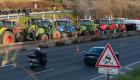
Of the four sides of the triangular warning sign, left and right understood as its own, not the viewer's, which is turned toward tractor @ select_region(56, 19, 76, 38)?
back

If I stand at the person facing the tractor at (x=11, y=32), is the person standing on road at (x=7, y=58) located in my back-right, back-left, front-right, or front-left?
front-left

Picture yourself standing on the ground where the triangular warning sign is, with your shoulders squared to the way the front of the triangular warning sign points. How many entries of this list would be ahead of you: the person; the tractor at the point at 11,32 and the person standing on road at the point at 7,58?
0

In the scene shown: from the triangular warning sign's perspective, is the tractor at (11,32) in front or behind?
behind

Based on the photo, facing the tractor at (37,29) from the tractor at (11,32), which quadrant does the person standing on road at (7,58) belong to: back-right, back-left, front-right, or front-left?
back-right

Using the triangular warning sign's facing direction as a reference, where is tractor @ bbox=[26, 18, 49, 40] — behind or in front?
behind

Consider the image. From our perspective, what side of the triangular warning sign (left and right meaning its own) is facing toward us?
front

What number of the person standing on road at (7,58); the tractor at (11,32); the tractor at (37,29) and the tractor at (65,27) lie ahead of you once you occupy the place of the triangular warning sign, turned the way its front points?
0

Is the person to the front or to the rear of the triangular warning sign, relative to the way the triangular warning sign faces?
to the rear
